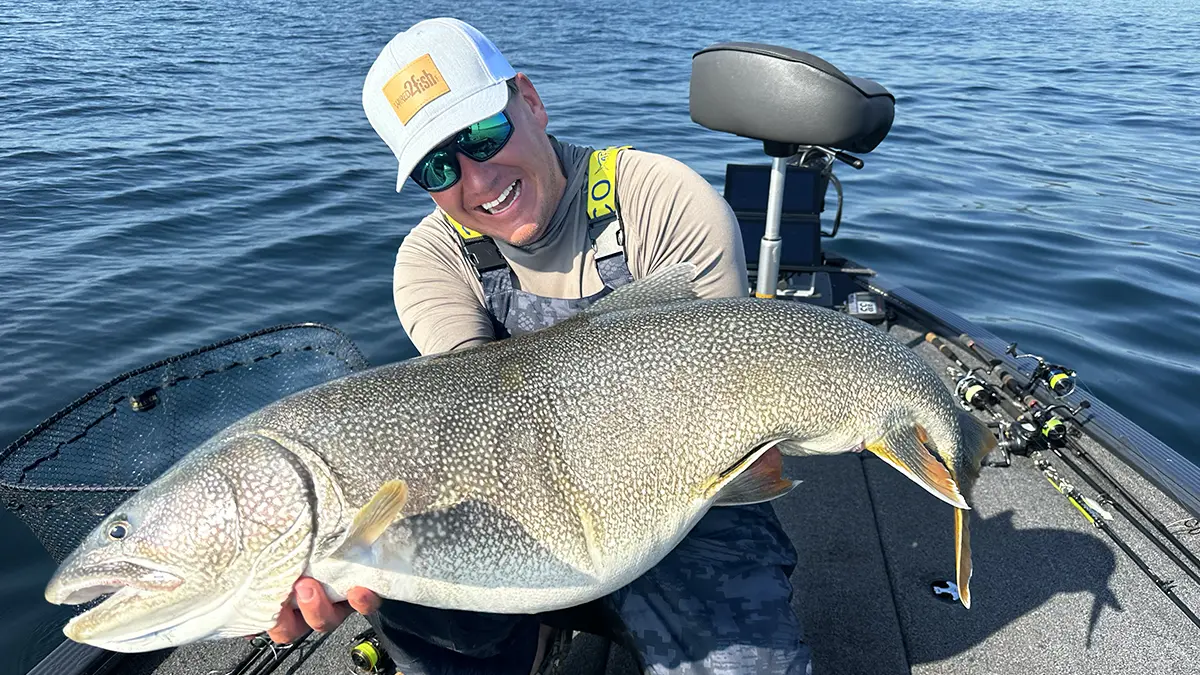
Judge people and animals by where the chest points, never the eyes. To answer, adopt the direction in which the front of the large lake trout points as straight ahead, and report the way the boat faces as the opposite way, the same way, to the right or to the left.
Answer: to the right

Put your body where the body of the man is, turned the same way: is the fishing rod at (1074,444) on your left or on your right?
on your left

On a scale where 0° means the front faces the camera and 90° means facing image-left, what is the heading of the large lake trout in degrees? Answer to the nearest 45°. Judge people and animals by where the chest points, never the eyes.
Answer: approximately 90°

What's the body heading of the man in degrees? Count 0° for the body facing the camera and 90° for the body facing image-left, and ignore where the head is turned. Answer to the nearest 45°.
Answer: approximately 0°

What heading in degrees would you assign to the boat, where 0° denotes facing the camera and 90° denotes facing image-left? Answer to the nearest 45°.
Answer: approximately 180°
